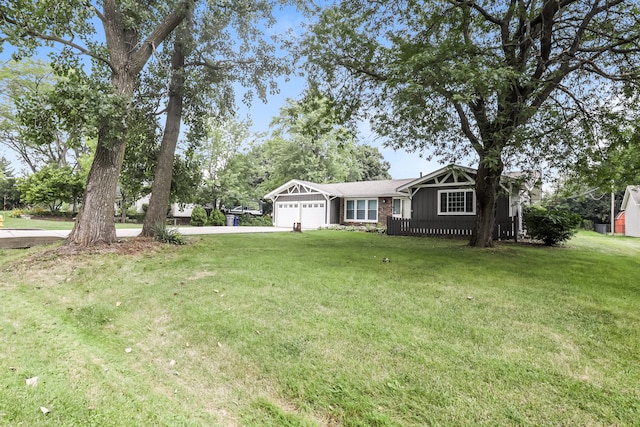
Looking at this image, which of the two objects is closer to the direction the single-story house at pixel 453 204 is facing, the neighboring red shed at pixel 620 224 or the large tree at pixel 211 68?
the large tree

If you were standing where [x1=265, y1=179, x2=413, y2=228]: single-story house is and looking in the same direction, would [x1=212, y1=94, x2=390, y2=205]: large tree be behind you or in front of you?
behind

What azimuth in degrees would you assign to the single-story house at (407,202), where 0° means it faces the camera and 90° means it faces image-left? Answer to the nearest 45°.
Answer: approximately 0°

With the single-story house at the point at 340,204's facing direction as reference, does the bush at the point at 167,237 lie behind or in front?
in front

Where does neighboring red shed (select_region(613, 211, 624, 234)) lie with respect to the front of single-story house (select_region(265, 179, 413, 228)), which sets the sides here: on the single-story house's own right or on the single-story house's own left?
on the single-story house's own left

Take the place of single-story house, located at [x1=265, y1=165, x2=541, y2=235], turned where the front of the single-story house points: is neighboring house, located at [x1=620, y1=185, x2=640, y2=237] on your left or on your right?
on your left

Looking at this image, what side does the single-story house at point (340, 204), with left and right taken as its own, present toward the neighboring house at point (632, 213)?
left

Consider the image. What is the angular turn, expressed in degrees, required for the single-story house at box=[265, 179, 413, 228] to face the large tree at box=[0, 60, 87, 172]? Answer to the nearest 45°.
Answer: approximately 90° to its right
